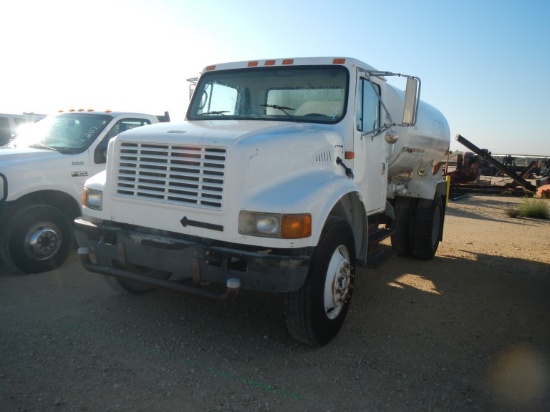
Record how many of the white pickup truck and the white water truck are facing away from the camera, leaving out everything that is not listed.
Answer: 0

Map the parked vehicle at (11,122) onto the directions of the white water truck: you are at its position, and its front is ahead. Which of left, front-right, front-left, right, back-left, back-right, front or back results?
right

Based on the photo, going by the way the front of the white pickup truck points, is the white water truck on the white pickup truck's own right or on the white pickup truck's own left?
on the white pickup truck's own left

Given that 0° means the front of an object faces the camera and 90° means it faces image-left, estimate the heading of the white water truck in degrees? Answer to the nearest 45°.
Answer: approximately 45°

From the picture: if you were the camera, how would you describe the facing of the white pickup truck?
facing the viewer and to the left of the viewer

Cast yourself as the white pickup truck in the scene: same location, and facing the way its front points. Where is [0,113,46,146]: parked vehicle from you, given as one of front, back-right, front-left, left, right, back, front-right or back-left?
back-right

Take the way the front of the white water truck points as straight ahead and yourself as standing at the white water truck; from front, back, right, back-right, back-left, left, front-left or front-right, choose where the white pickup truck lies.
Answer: right
